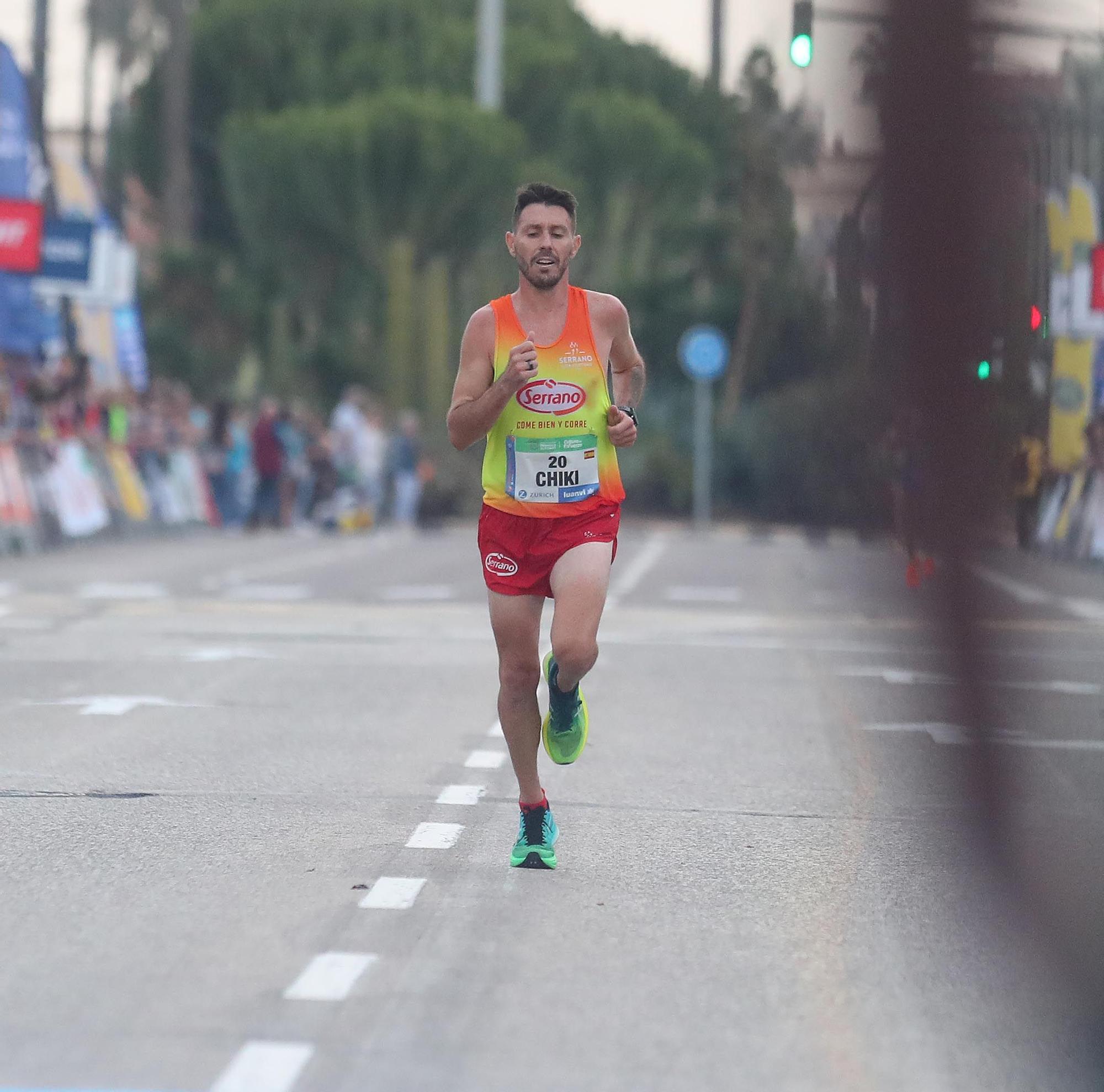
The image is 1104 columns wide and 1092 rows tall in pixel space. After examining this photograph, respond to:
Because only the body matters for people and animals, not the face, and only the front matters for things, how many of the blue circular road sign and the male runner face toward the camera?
2

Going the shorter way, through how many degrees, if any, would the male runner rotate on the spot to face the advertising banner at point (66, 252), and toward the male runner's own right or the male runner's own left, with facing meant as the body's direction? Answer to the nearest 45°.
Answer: approximately 180°

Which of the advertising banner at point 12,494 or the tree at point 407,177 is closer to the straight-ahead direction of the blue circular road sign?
the advertising banner

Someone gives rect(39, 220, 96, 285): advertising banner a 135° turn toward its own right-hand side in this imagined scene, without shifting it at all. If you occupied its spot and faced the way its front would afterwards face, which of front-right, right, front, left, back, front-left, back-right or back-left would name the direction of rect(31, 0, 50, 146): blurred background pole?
front-right

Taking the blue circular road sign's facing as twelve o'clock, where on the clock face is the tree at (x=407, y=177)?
The tree is roughly at 5 o'clock from the blue circular road sign.

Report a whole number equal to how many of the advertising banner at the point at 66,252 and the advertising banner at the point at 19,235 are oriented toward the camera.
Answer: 2

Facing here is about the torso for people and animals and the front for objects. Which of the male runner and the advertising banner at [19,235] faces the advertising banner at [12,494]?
the advertising banner at [19,235]

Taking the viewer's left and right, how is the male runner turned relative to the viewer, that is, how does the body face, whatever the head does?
facing the viewer

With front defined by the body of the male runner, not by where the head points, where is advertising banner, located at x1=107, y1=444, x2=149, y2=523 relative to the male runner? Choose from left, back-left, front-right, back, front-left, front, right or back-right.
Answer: back

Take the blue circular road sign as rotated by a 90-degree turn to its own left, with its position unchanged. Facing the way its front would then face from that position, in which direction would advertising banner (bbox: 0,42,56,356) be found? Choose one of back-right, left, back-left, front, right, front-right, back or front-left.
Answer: back-right
